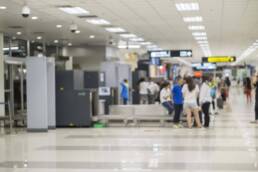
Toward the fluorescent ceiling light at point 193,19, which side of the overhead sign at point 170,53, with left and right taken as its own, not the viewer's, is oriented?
front

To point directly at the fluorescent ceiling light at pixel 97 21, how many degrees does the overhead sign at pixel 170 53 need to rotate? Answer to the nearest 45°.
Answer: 0° — it already faces it

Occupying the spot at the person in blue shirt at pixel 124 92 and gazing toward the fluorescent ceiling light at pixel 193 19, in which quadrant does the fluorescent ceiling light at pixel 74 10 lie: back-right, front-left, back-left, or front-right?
front-right

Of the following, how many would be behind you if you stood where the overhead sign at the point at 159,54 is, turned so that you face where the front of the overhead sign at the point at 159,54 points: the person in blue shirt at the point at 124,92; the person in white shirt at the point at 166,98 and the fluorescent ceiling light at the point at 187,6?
0

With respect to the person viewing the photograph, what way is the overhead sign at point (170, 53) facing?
facing the viewer

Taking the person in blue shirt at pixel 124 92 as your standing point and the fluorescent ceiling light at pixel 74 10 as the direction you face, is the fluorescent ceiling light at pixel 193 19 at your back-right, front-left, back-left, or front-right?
front-left

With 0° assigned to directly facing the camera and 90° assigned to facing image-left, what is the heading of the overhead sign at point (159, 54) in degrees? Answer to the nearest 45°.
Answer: approximately 0°

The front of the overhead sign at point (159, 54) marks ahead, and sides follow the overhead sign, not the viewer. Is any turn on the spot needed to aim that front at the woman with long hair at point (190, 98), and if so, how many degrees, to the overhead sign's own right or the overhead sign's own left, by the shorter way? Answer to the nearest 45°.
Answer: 0° — it already faces them
